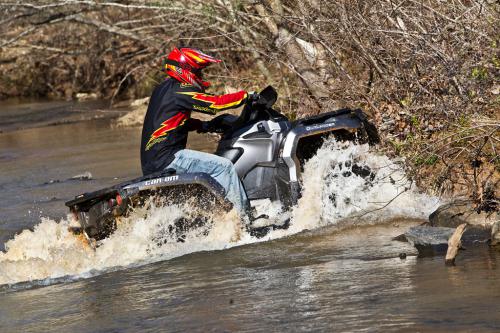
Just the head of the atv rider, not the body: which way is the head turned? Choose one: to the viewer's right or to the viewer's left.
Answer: to the viewer's right

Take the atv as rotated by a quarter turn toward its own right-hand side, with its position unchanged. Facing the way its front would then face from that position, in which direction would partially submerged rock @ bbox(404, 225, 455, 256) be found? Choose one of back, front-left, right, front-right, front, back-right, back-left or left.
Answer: front-left

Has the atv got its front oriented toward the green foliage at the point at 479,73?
yes

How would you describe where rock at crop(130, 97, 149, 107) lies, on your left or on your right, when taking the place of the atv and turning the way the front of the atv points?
on your left

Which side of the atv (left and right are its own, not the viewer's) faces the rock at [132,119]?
left

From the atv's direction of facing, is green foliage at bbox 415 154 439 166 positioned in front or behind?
in front

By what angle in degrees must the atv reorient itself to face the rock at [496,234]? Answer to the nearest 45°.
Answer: approximately 45° to its right

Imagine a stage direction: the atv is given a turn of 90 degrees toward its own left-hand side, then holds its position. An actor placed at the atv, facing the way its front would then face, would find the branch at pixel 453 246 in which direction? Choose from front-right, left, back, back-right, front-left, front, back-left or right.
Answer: back-right

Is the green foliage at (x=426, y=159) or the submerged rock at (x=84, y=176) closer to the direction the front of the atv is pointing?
the green foliage

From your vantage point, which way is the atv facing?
to the viewer's right

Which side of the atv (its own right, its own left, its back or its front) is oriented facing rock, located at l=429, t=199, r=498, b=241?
front
